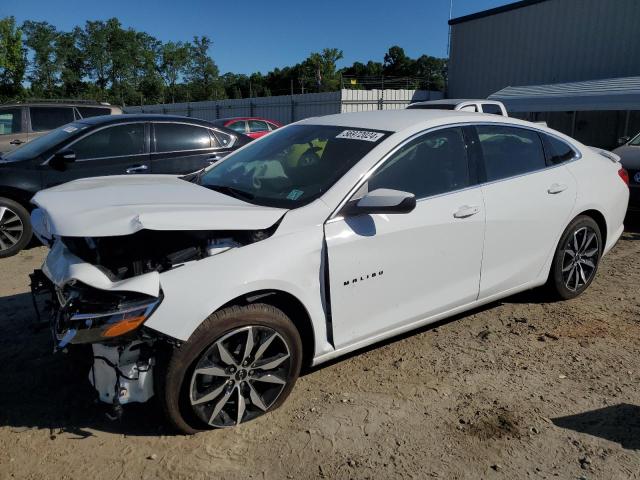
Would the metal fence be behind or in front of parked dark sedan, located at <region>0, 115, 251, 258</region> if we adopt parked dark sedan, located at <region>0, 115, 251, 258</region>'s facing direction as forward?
behind

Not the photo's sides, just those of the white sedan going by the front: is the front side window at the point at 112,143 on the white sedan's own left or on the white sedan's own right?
on the white sedan's own right

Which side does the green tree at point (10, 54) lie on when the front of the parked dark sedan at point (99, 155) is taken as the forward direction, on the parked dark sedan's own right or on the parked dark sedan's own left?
on the parked dark sedan's own right

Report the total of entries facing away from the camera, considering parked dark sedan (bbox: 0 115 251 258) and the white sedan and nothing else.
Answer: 0

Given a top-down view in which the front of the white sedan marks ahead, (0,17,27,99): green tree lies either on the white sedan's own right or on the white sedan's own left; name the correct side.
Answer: on the white sedan's own right

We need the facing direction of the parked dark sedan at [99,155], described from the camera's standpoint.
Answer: facing the viewer and to the left of the viewer

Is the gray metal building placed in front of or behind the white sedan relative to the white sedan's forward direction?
behind

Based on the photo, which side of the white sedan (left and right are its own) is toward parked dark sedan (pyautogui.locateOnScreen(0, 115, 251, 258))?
right
